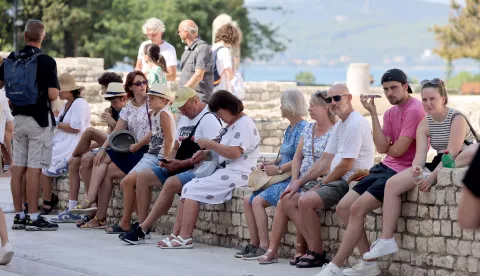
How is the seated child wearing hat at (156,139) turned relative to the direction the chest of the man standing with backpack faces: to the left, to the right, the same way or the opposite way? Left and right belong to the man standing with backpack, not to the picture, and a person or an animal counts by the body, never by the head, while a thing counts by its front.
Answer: the opposite way

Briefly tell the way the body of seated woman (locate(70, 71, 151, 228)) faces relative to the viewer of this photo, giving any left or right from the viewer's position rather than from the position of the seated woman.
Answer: facing the viewer and to the left of the viewer

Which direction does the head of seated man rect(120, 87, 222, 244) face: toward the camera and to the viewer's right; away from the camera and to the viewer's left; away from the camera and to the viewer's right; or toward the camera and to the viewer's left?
toward the camera and to the viewer's left

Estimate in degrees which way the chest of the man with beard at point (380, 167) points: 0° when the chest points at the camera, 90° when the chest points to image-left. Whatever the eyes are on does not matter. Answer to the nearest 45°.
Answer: approximately 45°
